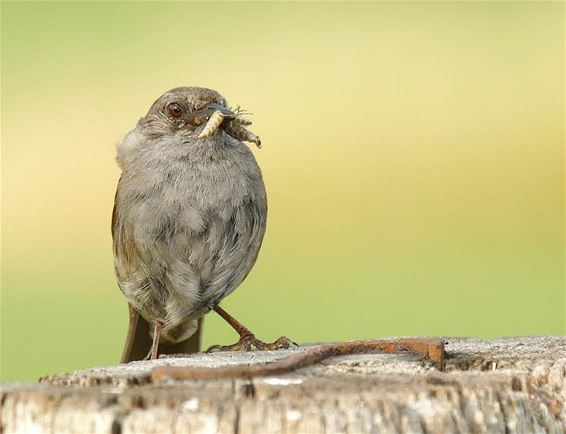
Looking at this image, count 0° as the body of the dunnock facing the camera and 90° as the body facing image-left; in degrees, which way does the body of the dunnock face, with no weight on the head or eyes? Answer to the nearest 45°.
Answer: approximately 315°
